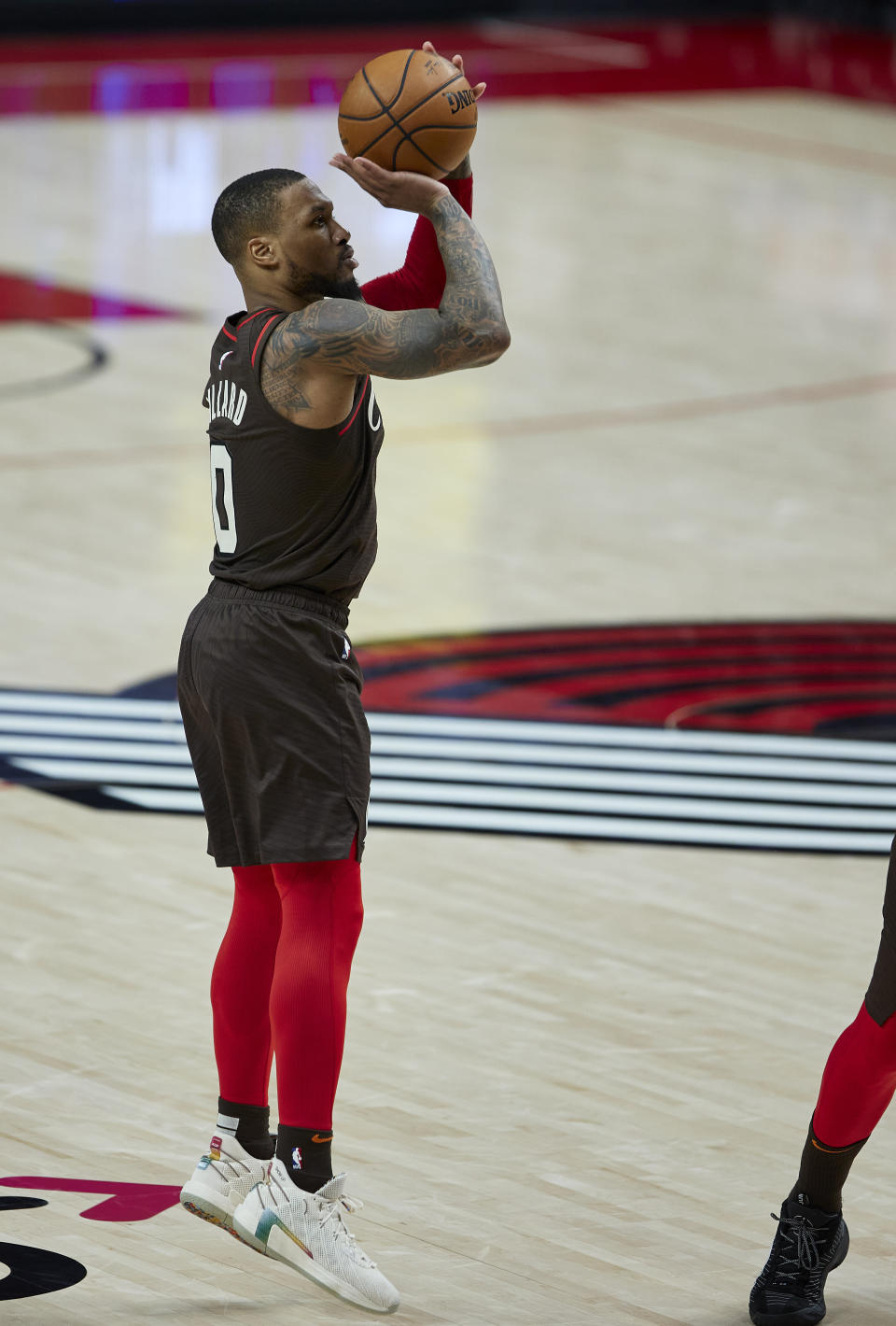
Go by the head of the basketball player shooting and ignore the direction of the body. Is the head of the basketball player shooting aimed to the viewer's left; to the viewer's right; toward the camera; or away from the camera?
to the viewer's right

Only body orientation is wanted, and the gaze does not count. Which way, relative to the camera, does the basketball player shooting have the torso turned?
to the viewer's right
